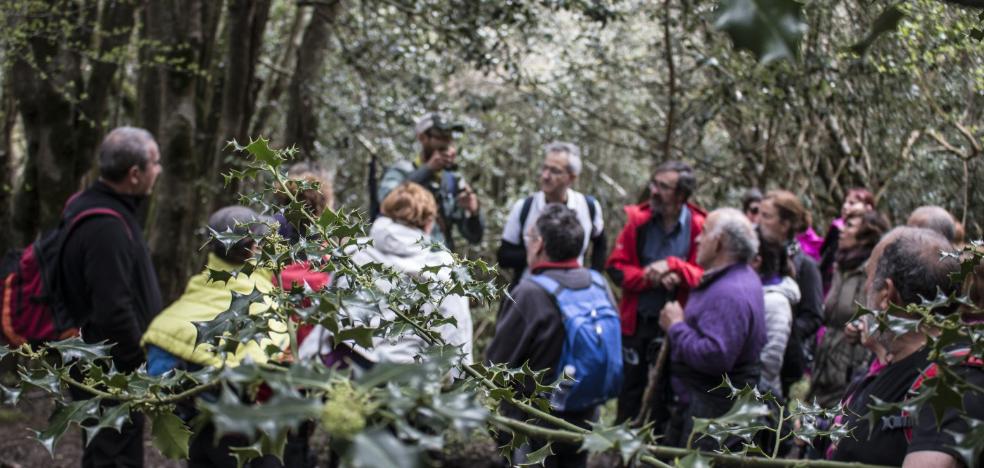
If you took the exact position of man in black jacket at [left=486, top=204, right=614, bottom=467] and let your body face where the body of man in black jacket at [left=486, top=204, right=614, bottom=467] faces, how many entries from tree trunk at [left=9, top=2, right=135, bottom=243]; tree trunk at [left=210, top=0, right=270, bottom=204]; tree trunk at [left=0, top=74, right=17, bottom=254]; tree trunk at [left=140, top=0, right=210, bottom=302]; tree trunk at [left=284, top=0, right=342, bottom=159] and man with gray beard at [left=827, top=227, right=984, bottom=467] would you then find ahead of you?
5

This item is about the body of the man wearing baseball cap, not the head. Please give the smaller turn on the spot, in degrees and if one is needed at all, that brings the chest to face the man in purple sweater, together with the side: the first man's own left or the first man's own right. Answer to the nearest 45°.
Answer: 0° — they already face them

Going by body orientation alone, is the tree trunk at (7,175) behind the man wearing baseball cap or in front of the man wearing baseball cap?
behind

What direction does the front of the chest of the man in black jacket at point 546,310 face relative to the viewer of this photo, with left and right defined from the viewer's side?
facing away from the viewer and to the left of the viewer

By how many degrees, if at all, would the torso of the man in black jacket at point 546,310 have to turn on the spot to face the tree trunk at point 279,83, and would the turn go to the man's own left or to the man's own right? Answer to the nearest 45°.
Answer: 0° — they already face it

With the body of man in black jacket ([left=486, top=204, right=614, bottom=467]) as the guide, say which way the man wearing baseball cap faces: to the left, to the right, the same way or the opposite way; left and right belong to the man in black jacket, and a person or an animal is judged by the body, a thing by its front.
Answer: the opposite way

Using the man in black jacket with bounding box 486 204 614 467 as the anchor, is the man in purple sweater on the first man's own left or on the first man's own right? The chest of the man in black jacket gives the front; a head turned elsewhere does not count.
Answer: on the first man's own right

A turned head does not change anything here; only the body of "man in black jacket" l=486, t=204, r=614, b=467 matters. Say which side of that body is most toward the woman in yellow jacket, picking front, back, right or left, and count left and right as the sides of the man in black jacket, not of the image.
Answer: left

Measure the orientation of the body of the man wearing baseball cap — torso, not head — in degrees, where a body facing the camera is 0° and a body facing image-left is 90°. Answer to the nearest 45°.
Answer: approximately 315°

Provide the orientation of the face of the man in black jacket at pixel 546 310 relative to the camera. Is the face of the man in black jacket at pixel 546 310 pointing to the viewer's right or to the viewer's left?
to the viewer's left

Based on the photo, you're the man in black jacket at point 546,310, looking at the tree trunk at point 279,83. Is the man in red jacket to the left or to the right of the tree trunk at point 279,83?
right
